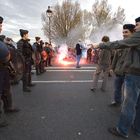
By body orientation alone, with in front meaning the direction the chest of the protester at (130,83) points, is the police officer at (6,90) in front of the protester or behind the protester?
in front

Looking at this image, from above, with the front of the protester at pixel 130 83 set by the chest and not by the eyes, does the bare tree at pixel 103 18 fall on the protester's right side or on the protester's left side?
on the protester's right side

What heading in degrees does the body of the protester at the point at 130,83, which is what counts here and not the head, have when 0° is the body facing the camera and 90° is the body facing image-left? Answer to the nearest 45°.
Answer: approximately 90°

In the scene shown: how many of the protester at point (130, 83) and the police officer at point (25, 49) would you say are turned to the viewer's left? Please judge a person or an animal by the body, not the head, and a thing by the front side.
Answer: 1

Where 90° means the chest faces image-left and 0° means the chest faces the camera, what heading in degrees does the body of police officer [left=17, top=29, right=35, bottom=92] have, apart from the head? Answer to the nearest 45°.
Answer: approximately 270°

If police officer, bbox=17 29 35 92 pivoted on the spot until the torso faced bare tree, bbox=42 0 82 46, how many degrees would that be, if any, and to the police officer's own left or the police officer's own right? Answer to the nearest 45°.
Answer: approximately 90° to the police officer's own left

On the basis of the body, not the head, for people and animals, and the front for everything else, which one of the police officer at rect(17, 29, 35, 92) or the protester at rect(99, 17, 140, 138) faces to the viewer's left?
the protester
